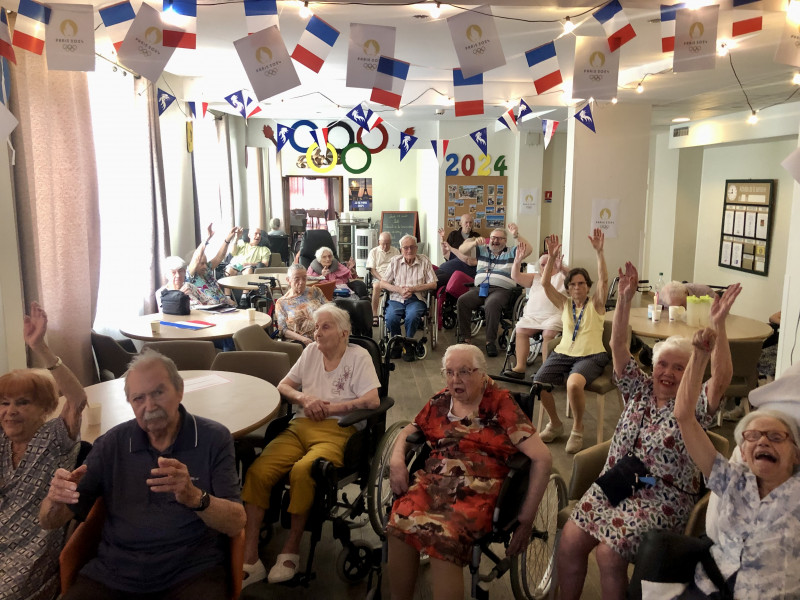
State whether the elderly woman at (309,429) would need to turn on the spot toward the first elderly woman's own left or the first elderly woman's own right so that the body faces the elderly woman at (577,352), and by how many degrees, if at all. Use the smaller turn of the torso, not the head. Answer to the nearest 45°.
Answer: approximately 180°

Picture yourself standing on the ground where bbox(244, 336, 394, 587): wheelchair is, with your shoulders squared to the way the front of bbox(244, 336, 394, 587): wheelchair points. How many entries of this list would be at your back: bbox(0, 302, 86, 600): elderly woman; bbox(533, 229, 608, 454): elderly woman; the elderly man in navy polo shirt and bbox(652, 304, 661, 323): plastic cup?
2

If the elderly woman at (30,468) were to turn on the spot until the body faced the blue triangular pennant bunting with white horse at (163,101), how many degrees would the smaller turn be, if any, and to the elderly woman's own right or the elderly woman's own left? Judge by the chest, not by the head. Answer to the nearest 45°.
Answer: approximately 180°

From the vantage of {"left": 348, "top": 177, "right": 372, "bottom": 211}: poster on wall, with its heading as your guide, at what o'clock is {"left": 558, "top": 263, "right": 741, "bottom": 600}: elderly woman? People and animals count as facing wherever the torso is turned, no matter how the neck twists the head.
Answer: The elderly woman is roughly at 12 o'clock from the poster on wall.

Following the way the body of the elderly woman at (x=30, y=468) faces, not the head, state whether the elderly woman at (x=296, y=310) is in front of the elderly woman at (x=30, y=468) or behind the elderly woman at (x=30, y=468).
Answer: behind

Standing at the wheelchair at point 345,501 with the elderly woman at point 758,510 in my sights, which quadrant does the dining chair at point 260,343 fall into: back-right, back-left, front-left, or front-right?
back-left
